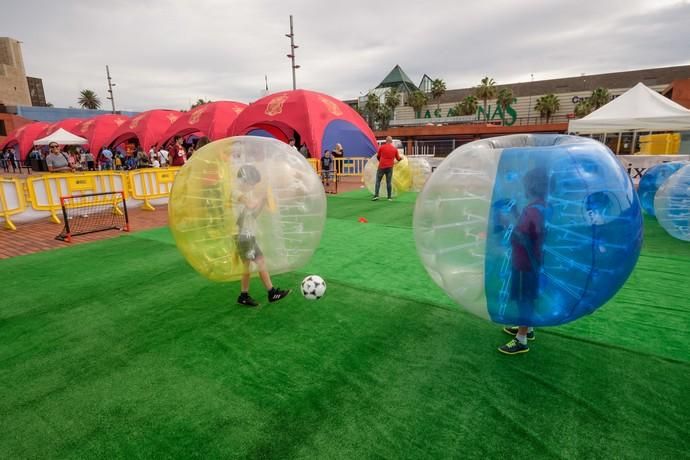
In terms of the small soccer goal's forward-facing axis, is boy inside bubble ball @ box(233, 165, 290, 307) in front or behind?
in front

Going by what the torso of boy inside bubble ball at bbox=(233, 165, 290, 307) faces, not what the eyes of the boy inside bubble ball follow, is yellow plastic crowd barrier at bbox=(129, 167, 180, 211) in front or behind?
behind

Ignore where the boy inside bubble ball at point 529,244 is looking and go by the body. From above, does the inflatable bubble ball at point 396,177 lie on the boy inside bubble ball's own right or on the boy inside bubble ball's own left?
on the boy inside bubble ball's own right

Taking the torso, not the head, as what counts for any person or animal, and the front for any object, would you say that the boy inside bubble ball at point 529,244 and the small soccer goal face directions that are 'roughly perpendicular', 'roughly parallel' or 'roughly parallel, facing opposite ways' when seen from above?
roughly parallel, facing opposite ways

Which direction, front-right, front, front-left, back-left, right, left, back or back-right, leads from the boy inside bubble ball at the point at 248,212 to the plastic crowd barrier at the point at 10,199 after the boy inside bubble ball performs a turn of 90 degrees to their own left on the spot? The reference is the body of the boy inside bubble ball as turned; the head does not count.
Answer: left

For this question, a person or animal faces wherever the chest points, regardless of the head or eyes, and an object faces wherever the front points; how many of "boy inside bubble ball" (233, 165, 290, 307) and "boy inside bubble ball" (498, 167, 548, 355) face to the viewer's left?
1

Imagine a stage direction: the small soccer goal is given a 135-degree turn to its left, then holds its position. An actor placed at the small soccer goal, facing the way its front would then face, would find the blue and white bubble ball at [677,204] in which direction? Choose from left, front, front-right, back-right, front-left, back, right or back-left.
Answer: back-right

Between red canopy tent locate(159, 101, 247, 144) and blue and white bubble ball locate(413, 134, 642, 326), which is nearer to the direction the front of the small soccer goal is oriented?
the blue and white bubble ball

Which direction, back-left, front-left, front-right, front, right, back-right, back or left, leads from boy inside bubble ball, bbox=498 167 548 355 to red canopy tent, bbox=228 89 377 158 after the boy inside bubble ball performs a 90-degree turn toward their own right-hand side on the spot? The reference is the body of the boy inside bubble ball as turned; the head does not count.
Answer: front-left

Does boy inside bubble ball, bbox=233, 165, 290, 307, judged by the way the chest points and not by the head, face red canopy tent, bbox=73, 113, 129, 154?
no

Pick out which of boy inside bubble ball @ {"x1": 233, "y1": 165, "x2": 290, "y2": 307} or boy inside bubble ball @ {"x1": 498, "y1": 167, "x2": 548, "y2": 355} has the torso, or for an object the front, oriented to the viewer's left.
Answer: boy inside bubble ball @ {"x1": 498, "y1": 167, "x2": 548, "y2": 355}

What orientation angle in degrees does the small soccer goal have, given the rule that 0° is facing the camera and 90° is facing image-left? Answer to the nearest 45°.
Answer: approximately 315°

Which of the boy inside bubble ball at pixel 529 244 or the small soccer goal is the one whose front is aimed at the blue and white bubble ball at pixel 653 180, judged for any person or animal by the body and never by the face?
the small soccer goal

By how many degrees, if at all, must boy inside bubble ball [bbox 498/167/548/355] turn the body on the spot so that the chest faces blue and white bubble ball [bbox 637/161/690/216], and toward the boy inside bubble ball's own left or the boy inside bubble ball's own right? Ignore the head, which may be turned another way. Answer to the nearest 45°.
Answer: approximately 90° to the boy inside bubble ball's own right

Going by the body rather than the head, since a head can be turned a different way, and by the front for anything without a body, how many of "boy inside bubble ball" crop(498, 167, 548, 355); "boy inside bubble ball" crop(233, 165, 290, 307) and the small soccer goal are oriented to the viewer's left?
1

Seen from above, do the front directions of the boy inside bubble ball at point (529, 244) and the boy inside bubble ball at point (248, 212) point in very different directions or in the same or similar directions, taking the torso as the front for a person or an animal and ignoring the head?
very different directions

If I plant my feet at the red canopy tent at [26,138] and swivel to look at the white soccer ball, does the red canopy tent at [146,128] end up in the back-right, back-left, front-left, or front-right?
front-left

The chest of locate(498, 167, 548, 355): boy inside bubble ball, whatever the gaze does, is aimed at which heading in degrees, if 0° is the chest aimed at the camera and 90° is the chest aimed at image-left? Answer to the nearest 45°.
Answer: approximately 90°
